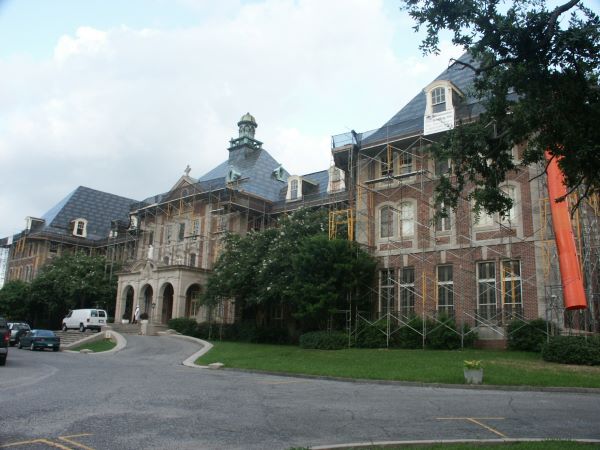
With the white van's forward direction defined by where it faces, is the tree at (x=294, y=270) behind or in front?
behind

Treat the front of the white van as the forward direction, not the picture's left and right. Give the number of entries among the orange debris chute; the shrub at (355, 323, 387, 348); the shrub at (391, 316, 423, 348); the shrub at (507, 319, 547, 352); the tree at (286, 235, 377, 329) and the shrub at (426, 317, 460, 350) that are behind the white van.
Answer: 6

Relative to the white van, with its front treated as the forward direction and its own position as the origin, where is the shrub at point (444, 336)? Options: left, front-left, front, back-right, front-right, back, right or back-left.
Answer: back

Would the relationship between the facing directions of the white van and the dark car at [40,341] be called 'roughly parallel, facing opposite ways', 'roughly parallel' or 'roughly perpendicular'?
roughly parallel

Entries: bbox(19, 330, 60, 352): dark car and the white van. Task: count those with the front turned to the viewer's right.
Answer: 0

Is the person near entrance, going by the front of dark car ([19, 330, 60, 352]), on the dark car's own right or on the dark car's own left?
on the dark car's own right

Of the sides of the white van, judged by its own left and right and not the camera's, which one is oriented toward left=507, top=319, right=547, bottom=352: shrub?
back

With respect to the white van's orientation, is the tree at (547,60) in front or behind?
behind

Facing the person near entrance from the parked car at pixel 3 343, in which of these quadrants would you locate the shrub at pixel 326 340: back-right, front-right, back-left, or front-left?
front-right

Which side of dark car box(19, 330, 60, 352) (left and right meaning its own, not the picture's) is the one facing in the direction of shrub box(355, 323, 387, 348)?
back

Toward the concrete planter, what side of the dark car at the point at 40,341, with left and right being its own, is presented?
back

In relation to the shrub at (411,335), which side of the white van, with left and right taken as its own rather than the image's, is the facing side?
back

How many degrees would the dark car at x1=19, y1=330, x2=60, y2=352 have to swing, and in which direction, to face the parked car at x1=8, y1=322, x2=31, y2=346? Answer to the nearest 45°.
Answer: approximately 45° to its right

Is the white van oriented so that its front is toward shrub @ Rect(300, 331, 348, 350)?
no

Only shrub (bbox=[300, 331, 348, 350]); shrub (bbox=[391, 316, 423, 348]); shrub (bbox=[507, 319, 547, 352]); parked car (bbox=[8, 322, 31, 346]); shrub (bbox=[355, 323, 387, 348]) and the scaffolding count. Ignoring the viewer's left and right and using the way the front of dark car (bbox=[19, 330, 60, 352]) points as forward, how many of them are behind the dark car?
5

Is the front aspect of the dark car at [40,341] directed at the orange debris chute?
no

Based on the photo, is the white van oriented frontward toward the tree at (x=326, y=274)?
no

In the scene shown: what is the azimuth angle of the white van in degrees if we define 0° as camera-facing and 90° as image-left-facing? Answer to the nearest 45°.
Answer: approximately 135°

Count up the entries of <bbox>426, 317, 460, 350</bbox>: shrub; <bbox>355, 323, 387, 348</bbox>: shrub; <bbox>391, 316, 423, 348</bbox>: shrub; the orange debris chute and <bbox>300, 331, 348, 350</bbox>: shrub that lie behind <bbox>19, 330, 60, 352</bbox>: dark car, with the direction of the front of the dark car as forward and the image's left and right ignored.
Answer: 5
